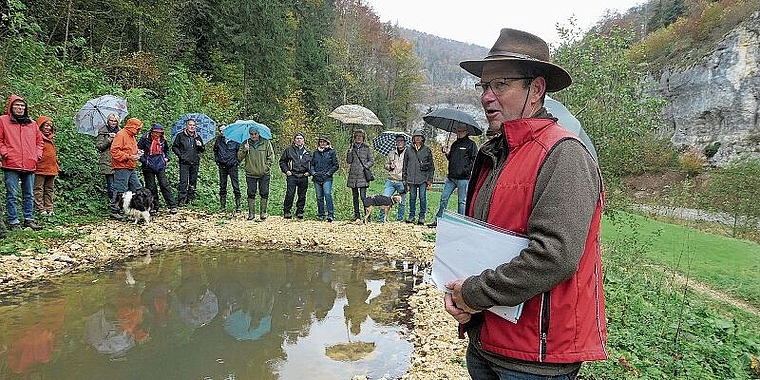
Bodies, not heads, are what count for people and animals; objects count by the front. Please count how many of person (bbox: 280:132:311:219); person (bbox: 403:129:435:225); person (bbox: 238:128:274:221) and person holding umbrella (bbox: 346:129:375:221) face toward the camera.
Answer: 4

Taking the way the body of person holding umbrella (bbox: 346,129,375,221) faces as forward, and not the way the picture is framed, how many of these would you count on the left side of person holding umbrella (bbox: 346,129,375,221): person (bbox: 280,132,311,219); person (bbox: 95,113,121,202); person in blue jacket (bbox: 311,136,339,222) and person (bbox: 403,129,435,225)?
1

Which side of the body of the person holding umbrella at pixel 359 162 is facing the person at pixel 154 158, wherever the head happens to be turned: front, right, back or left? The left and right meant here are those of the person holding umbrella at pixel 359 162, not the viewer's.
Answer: right

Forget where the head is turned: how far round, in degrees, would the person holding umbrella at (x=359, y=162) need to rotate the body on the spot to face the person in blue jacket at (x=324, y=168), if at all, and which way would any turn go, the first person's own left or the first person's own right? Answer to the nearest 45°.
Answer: approximately 90° to the first person's own right

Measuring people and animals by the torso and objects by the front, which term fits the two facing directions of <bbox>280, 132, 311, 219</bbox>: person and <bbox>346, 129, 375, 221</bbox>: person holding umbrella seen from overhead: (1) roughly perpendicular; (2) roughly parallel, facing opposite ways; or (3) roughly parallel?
roughly parallel

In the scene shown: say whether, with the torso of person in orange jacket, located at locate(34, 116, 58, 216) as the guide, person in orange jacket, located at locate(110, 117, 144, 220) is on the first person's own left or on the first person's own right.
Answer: on the first person's own left

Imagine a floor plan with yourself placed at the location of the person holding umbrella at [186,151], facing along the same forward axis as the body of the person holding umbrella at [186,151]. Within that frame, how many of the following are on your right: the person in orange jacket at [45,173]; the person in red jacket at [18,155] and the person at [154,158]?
3

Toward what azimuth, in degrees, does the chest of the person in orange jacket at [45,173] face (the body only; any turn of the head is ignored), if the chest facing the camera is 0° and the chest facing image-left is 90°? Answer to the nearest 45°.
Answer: approximately 315°

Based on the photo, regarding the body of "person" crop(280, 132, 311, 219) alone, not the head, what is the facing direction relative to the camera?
toward the camera

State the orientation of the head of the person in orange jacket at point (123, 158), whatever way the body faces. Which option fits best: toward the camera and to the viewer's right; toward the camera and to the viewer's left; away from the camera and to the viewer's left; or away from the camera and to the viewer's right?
toward the camera and to the viewer's right

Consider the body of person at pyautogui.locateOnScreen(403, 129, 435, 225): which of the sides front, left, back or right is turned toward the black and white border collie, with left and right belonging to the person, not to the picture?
right

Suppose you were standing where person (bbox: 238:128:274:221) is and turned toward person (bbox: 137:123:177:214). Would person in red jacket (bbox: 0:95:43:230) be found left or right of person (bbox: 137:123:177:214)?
left

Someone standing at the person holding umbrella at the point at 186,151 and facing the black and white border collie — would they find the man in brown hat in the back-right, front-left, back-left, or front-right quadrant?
front-left

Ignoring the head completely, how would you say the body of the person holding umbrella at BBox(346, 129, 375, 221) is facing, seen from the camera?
toward the camera

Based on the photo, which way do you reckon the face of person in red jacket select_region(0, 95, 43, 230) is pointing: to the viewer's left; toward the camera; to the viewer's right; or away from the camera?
toward the camera

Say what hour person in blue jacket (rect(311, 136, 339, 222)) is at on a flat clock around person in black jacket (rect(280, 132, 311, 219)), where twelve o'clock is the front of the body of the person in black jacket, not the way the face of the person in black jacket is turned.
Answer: The person in blue jacket is roughly at 9 o'clock from the person in black jacket.

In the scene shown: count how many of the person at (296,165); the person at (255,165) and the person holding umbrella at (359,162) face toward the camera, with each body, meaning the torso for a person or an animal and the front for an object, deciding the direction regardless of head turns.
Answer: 3
